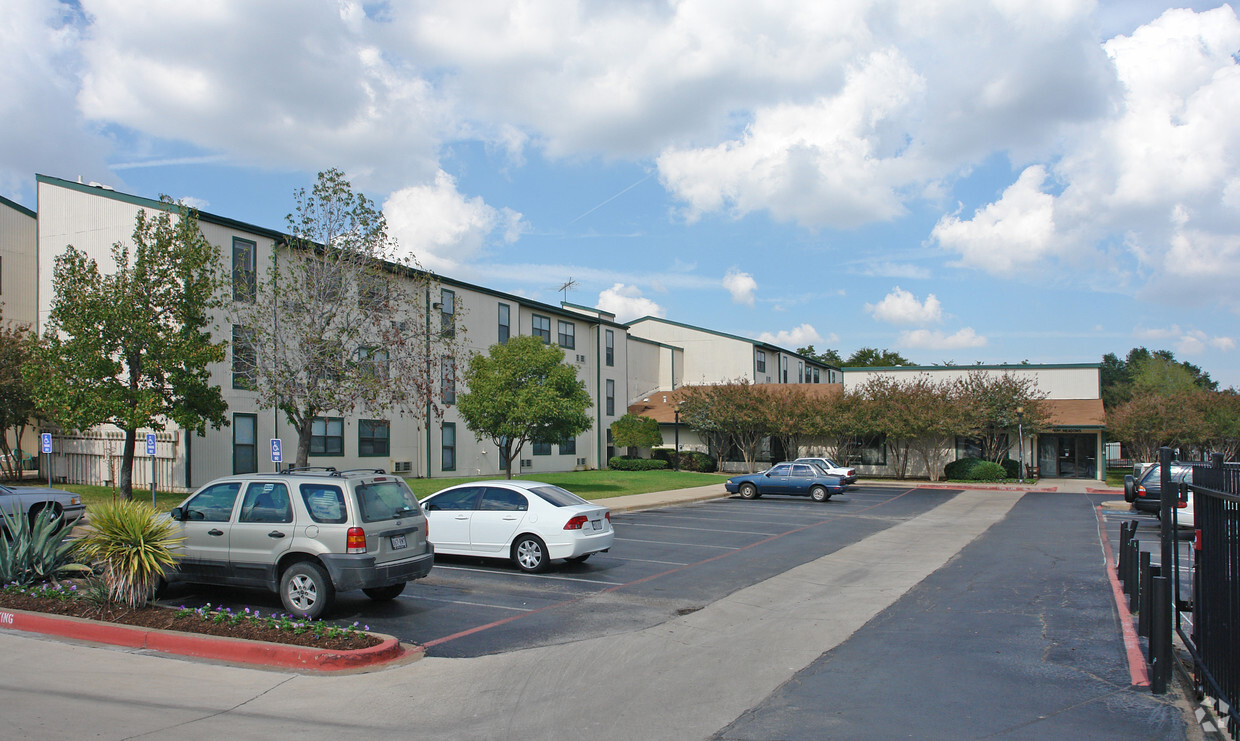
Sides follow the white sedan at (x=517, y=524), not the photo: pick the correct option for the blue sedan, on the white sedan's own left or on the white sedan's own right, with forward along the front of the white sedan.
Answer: on the white sedan's own right

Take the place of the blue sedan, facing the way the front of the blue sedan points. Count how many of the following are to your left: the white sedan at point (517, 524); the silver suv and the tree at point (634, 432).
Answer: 2

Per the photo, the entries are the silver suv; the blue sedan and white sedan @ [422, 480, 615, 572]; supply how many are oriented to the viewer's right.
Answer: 0

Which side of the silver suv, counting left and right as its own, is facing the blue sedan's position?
right

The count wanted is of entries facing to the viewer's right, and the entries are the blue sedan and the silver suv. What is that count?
0

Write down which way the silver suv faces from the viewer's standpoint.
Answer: facing away from the viewer and to the left of the viewer

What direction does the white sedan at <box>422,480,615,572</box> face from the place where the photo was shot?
facing away from the viewer and to the left of the viewer

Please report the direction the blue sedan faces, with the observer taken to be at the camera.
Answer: facing to the left of the viewer

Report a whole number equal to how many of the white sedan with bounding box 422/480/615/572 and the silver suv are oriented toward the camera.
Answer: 0
